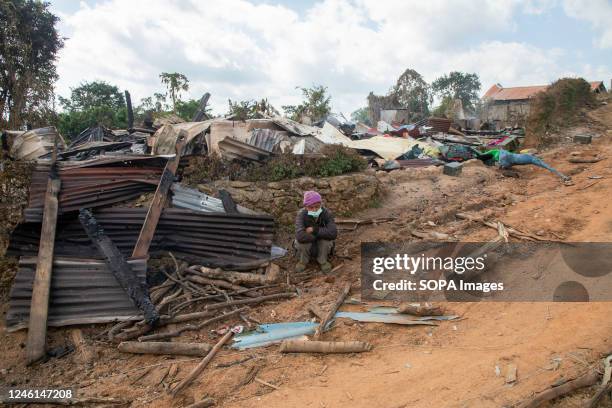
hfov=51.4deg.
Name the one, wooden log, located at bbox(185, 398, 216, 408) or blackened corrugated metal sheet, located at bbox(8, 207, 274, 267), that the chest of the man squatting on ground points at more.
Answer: the wooden log

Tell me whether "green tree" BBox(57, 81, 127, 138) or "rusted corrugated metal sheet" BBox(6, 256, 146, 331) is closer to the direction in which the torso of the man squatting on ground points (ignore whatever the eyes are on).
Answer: the rusted corrugated metal sheet

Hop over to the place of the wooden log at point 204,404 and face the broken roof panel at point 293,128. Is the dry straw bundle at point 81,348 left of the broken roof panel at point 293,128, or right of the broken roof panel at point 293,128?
left

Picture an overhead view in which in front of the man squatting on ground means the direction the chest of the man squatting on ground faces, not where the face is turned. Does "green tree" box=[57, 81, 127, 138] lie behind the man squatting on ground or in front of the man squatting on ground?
behind

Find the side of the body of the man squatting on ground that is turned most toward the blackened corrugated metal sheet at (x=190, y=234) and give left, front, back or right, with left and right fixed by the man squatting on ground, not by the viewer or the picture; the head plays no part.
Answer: right

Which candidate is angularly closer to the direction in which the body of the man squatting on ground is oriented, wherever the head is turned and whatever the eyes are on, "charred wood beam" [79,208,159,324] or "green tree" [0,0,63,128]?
the charred wood beam

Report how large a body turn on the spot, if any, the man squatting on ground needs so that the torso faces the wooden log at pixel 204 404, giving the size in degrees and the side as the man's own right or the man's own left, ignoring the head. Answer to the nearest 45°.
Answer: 0° — they already face it

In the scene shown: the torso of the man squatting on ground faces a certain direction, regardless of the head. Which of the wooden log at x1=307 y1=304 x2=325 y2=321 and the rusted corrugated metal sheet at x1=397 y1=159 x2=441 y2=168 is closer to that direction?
the wooden log

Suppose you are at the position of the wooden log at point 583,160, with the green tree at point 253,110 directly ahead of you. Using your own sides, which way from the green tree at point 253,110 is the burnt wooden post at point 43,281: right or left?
left

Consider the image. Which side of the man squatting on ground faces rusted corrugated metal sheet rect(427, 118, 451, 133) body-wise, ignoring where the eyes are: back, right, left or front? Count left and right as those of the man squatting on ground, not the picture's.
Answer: back

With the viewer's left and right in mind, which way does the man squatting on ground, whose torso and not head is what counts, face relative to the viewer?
facing the viewer

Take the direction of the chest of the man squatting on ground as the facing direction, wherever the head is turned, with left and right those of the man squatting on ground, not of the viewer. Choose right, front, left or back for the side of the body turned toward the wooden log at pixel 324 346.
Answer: front

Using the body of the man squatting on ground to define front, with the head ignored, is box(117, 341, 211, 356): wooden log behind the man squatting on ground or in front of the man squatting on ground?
in front

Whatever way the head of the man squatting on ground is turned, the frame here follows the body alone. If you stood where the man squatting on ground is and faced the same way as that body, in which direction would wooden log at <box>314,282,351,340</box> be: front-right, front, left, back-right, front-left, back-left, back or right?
front

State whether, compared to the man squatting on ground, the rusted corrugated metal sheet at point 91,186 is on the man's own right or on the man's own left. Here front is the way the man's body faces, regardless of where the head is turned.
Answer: on the man's own right
